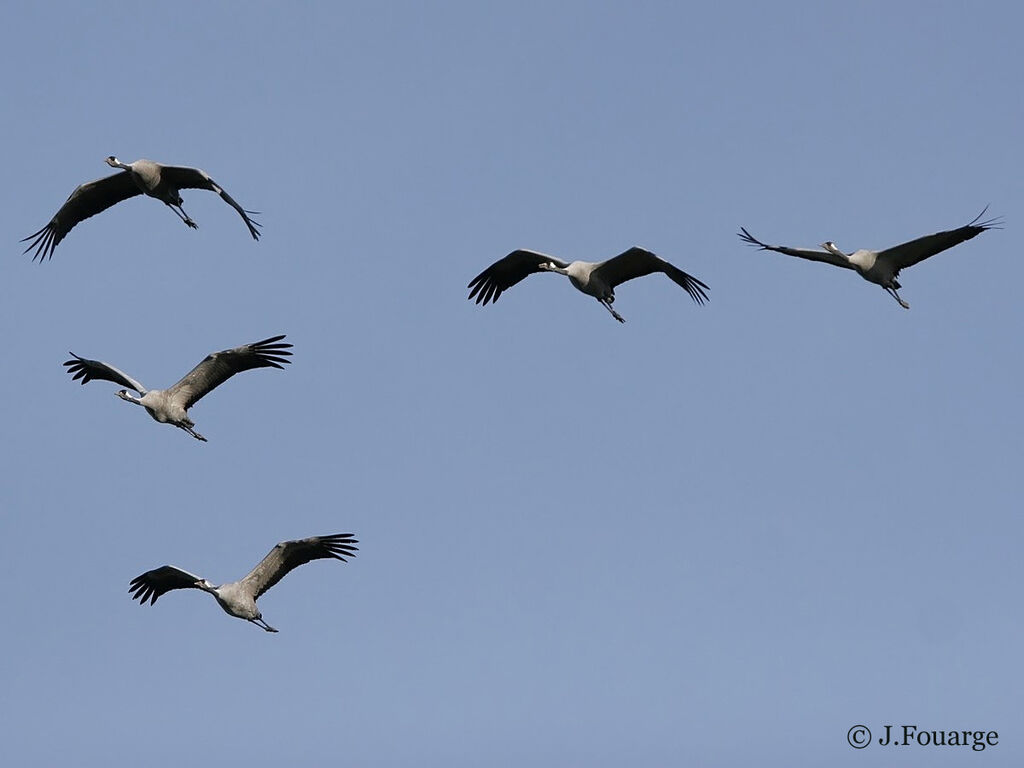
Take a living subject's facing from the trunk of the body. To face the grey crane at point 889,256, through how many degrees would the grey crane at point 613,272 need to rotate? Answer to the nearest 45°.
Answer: approximately 135° to its left

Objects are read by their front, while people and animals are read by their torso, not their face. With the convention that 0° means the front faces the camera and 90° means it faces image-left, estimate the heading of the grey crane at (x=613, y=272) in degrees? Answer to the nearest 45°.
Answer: approximately 45°

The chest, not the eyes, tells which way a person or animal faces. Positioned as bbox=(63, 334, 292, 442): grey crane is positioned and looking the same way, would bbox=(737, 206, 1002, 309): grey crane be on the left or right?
on its left

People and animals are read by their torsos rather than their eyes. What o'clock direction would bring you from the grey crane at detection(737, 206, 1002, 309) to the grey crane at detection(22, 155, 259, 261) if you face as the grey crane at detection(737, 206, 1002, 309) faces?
the grey crane at detection(22, 155, 259, 261) is roughly at 1 o'clock from the grey crane at detection(737, 206, 1002, 309).

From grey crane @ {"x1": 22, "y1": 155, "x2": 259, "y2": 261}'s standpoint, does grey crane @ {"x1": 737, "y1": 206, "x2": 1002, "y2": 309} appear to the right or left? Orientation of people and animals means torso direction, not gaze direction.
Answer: on its left

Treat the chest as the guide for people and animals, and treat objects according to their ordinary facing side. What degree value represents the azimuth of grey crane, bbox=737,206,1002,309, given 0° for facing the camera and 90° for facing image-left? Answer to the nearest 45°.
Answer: approximately 45°
